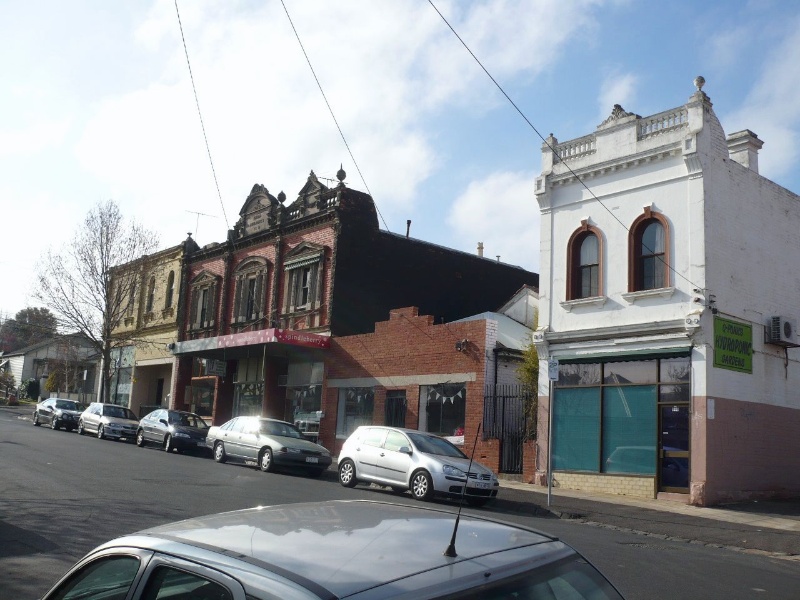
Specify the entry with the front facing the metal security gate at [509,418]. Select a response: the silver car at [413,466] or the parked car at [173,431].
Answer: the parked car

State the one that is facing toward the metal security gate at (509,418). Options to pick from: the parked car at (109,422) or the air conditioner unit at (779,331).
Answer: the parked car

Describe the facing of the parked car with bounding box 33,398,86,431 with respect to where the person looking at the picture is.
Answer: facing the viewer and to the right of the viewer

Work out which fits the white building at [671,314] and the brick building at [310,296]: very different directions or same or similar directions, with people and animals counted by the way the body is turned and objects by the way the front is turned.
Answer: same or similar directions

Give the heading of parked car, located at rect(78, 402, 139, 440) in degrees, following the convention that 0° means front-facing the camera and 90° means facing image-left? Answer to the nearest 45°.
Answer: approximately 315°

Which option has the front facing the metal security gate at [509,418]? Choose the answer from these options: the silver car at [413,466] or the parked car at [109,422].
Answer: the parked car

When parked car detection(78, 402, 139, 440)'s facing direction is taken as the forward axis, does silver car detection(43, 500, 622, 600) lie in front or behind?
in front

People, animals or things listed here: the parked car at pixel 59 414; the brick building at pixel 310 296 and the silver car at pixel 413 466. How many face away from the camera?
0

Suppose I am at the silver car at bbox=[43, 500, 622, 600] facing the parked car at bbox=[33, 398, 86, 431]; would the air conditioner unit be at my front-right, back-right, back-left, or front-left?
front-right

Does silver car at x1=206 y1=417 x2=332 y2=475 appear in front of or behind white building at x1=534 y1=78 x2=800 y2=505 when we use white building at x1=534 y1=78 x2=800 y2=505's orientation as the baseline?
in front

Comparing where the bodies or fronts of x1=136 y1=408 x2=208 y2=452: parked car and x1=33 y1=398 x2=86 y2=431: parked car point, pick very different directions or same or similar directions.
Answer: same or similar directions

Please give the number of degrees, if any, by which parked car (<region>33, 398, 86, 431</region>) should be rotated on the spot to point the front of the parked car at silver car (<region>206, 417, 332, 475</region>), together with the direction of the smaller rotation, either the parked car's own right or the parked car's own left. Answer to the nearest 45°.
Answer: approximately 45° to the parked car's own right

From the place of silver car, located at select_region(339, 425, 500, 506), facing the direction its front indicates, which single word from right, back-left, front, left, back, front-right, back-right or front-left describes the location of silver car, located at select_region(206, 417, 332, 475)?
back

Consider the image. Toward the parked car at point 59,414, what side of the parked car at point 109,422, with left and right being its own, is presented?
back

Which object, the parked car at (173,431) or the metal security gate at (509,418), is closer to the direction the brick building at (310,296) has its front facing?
the parked car

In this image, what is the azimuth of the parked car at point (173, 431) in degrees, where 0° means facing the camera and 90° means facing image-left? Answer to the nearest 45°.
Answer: approximately 315°

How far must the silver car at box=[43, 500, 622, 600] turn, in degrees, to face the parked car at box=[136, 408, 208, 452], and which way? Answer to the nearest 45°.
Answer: approximately 45° to its right

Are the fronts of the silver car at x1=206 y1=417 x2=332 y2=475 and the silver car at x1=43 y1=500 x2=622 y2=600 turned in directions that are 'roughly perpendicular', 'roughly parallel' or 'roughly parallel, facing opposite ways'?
roughly parallel, facing opposite ways

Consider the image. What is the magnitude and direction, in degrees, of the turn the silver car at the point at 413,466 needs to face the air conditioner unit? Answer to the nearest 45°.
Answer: approximately 45° to its left
